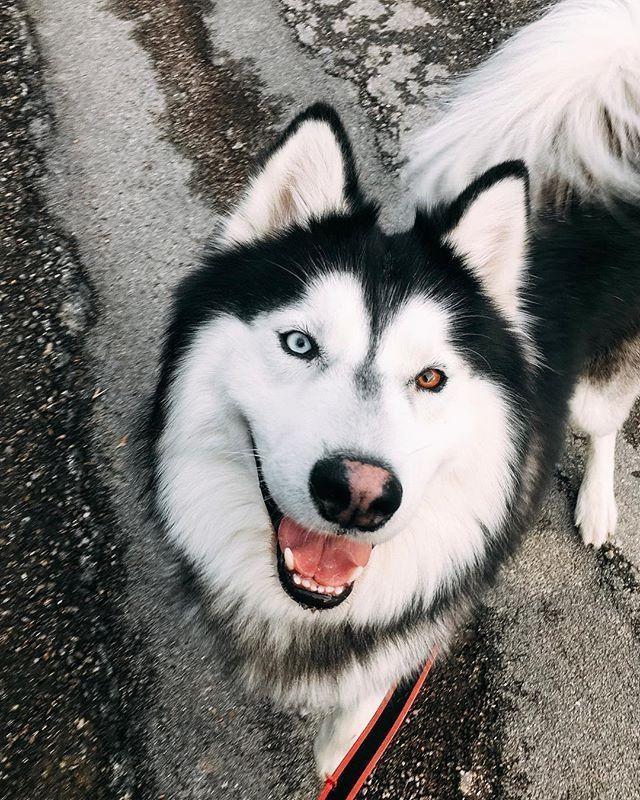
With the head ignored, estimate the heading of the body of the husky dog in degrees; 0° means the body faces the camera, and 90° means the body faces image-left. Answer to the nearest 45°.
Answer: approximately 45°
